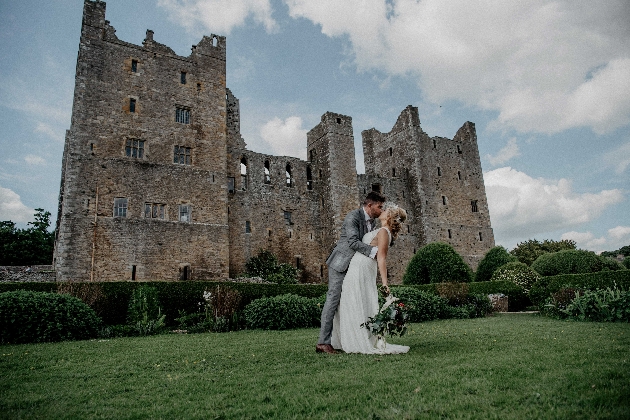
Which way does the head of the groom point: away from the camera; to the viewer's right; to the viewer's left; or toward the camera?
to the viewer's right

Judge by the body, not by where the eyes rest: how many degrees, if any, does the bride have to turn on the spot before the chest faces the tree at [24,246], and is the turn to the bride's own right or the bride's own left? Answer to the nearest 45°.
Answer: approximately 45° to the bride's own right

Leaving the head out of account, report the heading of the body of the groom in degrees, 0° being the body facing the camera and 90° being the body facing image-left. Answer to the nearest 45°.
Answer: approximately 270°

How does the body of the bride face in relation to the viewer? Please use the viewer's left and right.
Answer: facing to the left of the viewer

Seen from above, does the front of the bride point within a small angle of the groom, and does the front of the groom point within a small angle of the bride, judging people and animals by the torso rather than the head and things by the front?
yes

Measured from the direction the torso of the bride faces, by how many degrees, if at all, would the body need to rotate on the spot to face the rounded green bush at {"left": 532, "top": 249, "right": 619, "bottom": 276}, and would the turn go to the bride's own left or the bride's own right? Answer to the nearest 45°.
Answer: approximately 135° to the bride's own right

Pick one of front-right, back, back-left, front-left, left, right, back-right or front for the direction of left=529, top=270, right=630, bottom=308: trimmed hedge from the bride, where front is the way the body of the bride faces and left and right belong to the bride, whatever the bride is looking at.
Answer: back-right

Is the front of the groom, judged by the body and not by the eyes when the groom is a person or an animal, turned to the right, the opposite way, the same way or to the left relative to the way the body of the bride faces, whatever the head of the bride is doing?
the opposite way

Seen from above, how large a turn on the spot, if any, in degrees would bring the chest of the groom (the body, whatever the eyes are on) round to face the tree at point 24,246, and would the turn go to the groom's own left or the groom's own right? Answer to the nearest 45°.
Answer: approximately 135° to the groom's own left

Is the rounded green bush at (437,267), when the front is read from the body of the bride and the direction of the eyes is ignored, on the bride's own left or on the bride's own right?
on the bride's own right
